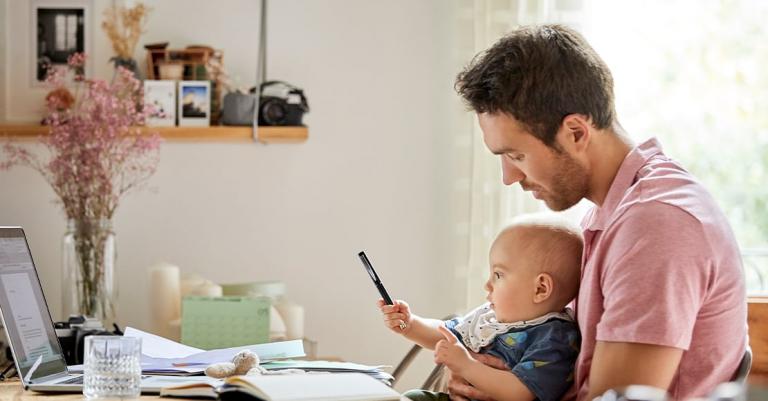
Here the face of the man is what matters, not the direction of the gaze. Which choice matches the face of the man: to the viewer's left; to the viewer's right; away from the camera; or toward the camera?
to the viewer's left

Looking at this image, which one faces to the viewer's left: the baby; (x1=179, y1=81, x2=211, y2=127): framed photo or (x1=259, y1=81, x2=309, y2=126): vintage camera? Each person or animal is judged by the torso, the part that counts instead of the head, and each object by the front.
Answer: the baby

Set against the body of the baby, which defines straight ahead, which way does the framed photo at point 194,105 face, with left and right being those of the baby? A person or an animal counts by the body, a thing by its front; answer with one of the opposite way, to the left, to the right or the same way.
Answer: to the left

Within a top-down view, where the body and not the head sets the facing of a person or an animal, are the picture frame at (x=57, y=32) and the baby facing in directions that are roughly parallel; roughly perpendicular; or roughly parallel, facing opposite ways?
roughly perpendicular

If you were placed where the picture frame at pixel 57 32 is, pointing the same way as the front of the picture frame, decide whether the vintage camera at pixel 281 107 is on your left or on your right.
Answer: on your left

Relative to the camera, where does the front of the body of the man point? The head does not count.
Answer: to the viewer's left

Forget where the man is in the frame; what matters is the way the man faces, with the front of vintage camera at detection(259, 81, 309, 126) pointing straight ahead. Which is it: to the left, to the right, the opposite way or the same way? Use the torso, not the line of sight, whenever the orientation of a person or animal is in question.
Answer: to the right

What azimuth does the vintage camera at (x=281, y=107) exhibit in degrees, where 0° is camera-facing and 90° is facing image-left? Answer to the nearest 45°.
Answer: approximately 0°

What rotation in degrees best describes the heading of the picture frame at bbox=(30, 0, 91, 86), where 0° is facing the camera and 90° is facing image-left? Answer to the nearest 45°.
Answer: approximately 0°

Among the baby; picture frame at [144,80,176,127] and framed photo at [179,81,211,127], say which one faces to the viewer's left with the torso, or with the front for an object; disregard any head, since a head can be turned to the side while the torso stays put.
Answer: the baby

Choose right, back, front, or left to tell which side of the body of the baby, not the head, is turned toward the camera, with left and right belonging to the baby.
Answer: left

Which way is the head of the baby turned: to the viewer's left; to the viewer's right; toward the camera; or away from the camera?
to the viewer's left
